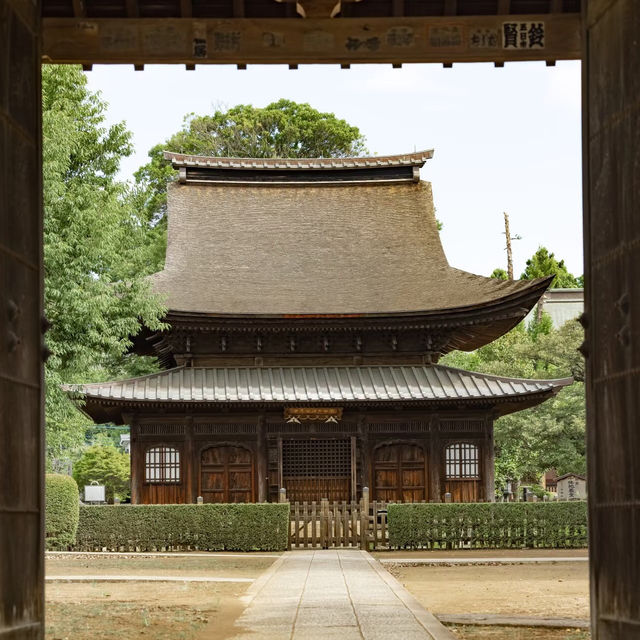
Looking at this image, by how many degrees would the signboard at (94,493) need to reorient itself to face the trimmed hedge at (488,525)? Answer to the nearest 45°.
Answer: approximately 45° to its left

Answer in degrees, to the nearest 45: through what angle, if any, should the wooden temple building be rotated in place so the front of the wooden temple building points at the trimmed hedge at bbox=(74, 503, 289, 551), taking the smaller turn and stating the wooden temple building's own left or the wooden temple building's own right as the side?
approximately 45° to the wooden temple building's own right

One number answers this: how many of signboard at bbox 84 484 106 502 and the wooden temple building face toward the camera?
2

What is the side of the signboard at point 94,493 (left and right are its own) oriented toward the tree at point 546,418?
left

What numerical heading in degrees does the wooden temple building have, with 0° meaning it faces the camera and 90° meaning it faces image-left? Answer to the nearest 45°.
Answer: approximately 0°

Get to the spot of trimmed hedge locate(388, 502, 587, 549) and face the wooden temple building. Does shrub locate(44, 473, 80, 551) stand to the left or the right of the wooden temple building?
left
